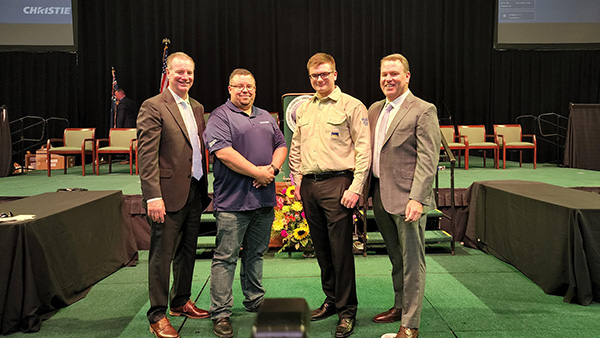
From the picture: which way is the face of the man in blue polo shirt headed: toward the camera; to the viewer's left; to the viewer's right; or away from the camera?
toward the camera

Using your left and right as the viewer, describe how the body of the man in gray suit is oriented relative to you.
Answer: facing the viewer and to the left of the viewer

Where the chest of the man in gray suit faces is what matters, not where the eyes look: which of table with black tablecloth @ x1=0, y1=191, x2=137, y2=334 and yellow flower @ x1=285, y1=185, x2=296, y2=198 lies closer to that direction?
the table with black tablecloth

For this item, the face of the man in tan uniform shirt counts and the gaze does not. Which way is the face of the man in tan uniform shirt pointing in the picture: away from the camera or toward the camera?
toward the camera

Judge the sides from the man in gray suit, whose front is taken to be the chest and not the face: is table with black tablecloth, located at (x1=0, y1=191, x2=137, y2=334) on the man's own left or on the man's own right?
on the man's own right

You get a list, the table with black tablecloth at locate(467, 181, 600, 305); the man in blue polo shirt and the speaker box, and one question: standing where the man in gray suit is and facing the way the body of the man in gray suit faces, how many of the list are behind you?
1

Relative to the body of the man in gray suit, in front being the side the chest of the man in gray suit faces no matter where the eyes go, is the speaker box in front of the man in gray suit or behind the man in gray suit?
in front

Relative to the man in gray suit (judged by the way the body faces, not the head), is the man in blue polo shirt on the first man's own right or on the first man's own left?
on the first man's own right

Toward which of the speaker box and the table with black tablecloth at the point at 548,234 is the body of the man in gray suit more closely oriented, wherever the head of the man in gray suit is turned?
the speaker box
